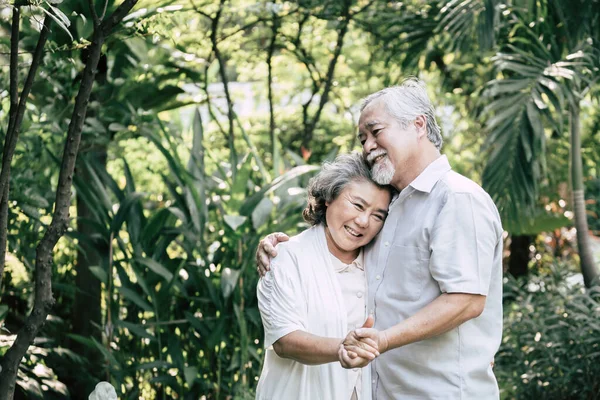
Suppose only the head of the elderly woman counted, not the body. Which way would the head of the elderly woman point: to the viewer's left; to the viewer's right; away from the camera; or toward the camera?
toward the camera

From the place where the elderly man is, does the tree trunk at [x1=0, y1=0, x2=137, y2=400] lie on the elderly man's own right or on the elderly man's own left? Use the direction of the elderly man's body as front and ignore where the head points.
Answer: on the elderly man's own right

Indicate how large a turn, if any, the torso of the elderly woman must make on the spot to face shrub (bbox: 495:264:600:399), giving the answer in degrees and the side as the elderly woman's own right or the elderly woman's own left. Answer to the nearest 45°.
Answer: approximately 90° to the elderly woman's own left

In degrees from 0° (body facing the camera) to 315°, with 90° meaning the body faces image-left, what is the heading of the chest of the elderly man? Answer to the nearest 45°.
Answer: approximately 45°

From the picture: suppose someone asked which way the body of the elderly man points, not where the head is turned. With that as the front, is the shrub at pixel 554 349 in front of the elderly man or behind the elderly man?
behind

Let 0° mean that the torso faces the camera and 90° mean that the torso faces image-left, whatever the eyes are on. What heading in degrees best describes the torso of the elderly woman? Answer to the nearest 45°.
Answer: approximately 315°

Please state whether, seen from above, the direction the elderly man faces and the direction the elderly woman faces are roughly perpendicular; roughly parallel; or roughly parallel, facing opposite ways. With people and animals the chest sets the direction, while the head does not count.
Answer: roughly perpendicular

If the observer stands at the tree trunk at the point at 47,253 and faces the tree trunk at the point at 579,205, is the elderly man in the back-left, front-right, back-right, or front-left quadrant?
front-right

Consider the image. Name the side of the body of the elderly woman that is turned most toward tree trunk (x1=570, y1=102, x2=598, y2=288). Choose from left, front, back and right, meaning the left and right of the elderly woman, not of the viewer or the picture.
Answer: left

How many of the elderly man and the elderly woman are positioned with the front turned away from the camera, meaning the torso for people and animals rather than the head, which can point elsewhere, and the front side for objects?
0

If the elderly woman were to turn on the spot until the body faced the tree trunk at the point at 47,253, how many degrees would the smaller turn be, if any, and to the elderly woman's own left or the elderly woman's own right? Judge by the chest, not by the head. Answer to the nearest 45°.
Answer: approximately 135° to the elderly woman's own right

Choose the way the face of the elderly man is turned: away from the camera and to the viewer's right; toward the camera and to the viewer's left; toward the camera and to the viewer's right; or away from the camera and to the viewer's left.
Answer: toward the camera and to the viewer's left
